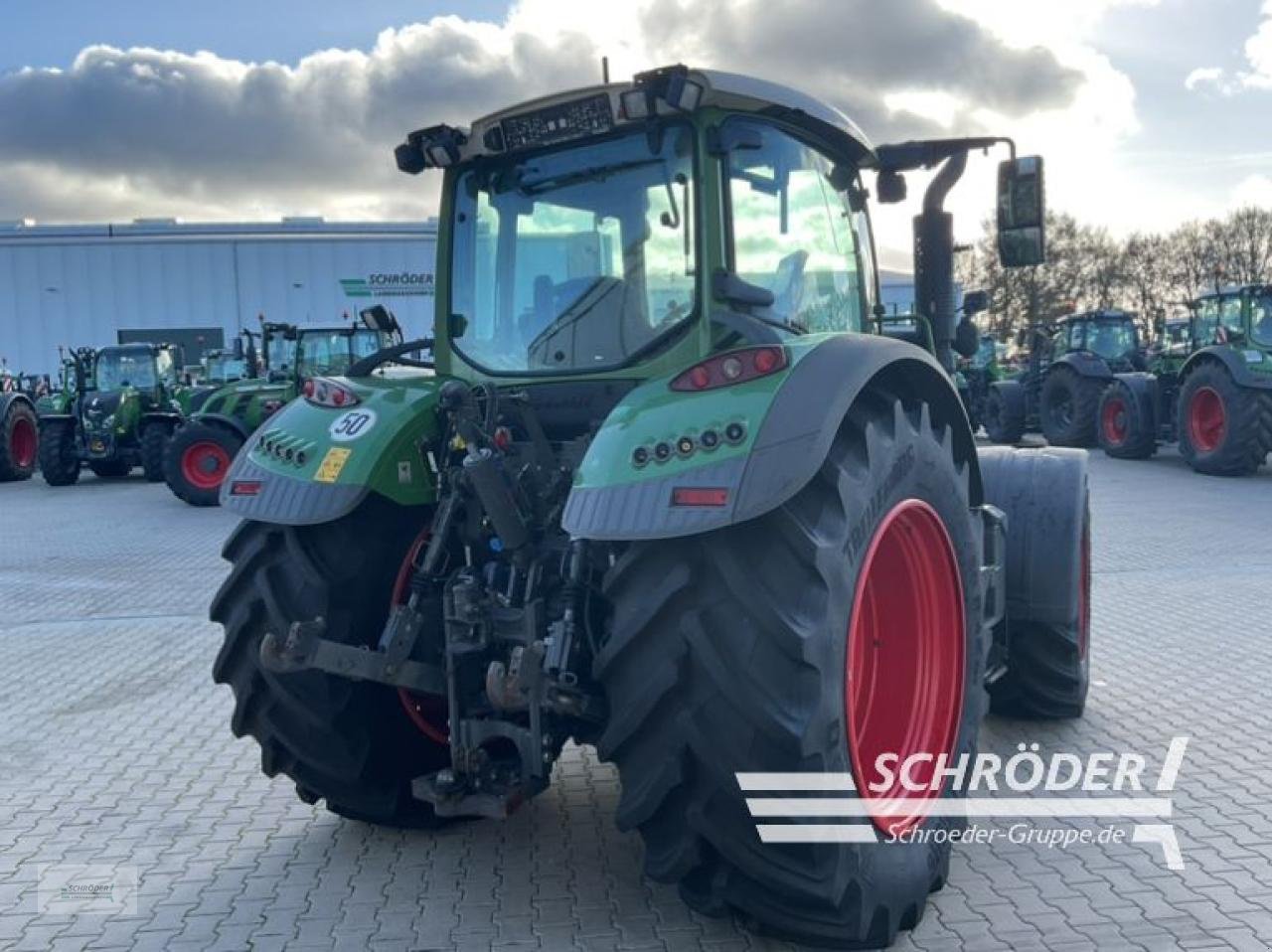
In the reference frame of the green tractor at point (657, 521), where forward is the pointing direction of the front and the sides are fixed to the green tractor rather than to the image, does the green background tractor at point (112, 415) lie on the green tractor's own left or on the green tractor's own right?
on the green tractor's own left

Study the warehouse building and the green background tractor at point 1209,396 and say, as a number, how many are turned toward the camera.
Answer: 1

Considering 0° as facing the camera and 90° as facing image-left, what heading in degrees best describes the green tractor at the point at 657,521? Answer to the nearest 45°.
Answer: approximately 225°
